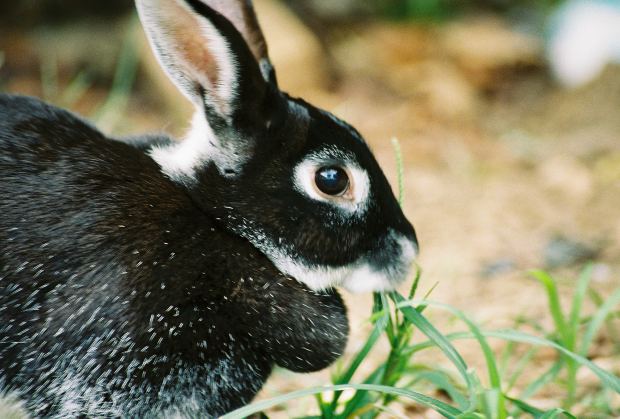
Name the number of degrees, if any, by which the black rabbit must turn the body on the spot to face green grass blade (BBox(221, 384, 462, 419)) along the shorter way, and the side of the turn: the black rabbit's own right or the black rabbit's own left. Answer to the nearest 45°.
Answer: approximately 45° to the black rabbit's own right

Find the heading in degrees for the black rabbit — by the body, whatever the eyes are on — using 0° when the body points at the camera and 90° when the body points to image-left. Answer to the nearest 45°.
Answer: approximately 270°
